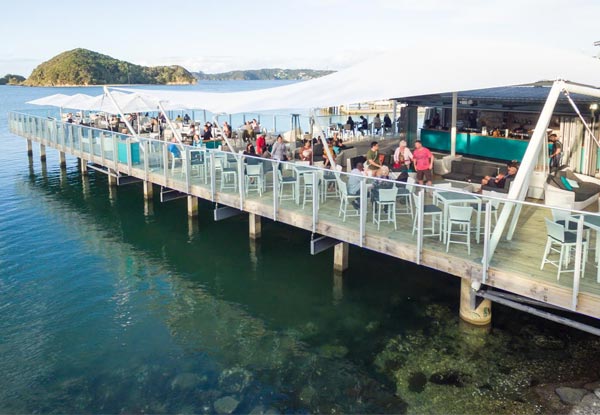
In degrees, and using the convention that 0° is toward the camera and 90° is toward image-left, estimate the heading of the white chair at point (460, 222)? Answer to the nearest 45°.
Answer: approximately 180°

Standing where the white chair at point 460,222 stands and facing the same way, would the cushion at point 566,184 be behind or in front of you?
in front

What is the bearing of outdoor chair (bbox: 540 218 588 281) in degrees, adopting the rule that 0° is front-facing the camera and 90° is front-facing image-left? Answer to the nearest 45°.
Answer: approximately 225°

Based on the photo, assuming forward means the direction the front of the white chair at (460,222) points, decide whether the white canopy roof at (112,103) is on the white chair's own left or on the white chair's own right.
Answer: on the white chair's own left

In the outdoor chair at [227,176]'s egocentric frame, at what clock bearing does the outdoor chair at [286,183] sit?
the outdoor chair at [286,183] is roughly at 2 o'clock from the outdoor chair at [227,176].

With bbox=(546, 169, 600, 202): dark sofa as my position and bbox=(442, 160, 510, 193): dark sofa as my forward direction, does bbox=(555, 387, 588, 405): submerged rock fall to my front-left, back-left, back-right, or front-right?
back-left

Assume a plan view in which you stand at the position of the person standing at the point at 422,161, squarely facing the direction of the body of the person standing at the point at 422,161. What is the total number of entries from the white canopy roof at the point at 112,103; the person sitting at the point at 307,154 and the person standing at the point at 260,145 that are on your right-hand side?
3

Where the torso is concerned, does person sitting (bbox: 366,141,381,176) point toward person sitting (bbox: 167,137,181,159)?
no
